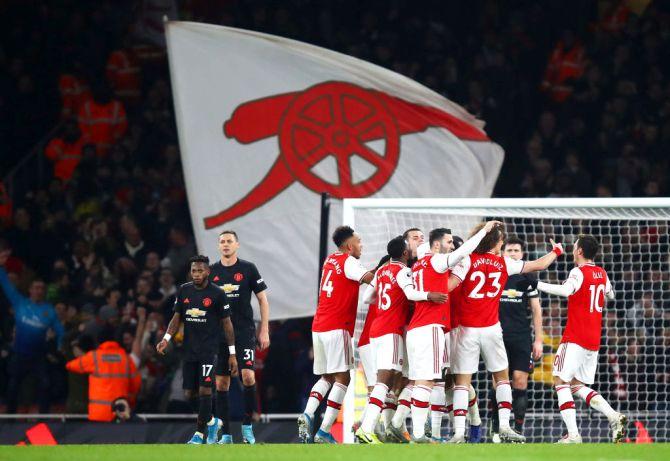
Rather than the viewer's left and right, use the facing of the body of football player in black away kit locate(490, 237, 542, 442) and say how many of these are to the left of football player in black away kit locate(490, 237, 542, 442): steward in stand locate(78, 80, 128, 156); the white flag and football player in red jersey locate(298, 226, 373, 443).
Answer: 0

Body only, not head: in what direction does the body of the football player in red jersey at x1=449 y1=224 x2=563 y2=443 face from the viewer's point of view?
away from the camera

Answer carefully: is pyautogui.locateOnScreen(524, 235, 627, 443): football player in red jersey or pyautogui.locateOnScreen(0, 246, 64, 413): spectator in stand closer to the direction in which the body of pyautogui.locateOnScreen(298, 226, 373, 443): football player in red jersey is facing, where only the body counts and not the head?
the football player in red jersey

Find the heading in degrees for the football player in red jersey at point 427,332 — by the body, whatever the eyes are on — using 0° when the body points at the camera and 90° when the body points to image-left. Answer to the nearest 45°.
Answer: approximately 225°

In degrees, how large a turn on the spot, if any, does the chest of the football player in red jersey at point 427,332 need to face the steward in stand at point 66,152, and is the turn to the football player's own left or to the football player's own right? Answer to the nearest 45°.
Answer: approximately 90° to the football player's own left

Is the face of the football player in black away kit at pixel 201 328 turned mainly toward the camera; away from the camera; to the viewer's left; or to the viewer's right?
toward the camera

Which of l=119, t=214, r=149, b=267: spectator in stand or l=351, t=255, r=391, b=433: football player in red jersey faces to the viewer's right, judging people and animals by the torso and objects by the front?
the football player in red jersey

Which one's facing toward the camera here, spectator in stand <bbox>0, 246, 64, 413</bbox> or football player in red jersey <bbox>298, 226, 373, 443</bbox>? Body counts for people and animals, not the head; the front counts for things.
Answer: the spectator in stand

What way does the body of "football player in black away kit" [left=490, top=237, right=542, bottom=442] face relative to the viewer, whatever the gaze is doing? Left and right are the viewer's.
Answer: facing the viewer

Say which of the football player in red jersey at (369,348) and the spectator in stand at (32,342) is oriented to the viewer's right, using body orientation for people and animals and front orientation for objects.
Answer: the football player in red jersey

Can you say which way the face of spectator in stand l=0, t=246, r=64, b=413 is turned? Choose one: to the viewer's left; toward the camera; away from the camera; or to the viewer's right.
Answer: toward the camera

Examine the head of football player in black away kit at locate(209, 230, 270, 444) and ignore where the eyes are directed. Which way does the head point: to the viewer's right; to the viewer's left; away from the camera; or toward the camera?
toward the camera

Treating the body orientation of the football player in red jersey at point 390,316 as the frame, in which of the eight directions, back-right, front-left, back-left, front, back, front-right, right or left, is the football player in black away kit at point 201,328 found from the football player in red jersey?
back-left

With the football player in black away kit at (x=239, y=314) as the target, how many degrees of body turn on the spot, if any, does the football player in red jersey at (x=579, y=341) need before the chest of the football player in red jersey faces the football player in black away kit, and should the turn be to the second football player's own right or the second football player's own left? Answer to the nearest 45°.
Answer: approximately 45° to the second football player's own left

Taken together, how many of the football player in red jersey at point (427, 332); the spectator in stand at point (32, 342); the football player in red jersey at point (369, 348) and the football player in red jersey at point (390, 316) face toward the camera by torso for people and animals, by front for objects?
1

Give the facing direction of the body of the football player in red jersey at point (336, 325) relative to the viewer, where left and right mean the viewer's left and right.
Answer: facing away from the viewer and to the right of the viewer
